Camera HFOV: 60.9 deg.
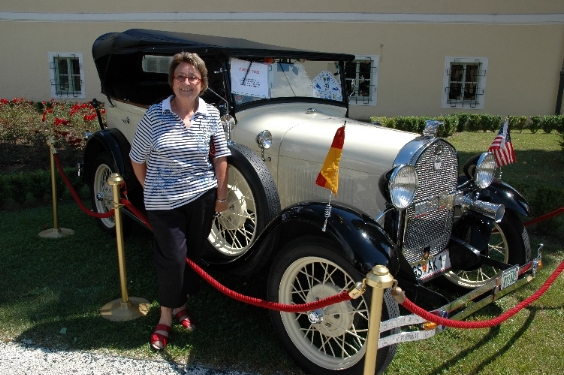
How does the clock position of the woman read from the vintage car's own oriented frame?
The woman is roughly at 4 o'clock from the vintage car.

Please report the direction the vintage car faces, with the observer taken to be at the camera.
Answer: facing the viewer and to the right of the viewer

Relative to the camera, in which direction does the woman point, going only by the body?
toward the camera

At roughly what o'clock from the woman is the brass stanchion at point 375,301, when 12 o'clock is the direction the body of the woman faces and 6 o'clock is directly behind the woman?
The brass stanchion is roughly at 11 o'clock from the woman.

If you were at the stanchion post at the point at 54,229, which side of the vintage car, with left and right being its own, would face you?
back

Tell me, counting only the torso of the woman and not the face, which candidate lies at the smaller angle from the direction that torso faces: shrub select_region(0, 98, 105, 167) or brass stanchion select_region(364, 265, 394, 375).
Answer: the brass stanchion

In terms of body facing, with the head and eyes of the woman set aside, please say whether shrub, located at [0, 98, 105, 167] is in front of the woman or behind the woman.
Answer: behind

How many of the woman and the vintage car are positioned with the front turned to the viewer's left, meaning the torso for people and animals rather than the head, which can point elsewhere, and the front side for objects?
0

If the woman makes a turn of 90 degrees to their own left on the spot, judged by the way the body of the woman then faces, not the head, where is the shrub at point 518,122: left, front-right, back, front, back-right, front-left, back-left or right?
front-left

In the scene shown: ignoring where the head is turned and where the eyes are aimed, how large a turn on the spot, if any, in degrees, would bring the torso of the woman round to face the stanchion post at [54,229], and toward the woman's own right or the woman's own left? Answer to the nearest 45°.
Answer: approximately 135° to the woman's own right
